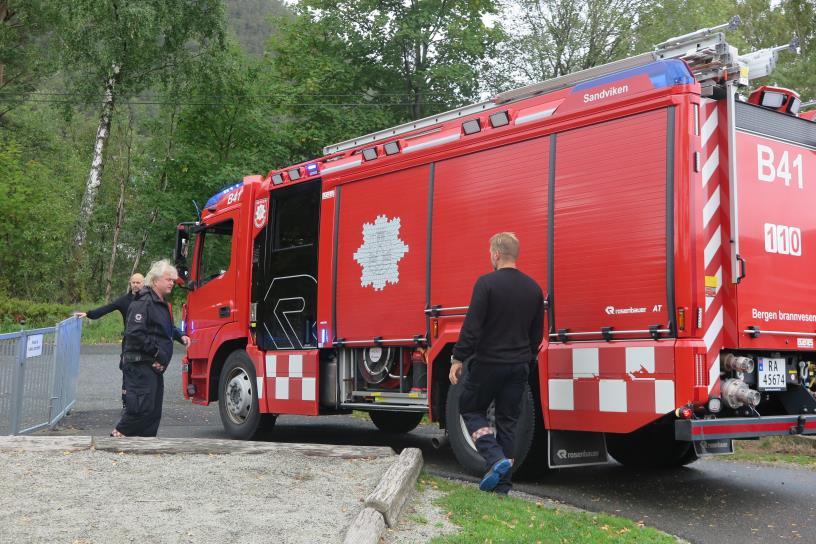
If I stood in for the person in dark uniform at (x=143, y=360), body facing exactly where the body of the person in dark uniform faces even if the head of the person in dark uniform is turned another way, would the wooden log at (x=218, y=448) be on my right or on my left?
on my right

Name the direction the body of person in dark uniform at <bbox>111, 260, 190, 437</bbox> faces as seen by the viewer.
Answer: to the viewer's right

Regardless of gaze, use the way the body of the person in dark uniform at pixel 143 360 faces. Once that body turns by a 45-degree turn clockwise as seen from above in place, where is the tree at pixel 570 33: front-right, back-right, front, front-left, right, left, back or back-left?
left

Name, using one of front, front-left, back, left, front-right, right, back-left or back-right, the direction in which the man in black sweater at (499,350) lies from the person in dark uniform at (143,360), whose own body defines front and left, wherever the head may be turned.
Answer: front-right

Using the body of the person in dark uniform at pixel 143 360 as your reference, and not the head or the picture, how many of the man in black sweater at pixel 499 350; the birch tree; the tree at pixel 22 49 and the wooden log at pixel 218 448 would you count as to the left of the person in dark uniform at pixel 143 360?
2

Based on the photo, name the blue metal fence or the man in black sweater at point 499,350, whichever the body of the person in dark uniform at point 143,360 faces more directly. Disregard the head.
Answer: the man in black sweater

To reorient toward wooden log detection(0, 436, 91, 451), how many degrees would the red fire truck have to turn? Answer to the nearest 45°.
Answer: approximately 45° to its left

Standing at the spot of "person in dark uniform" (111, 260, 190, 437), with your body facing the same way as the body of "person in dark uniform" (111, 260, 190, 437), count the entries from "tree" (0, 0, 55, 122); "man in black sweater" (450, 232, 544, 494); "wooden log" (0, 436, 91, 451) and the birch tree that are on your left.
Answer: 2

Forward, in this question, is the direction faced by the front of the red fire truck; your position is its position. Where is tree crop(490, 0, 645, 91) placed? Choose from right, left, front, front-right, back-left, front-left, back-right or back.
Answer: front-right

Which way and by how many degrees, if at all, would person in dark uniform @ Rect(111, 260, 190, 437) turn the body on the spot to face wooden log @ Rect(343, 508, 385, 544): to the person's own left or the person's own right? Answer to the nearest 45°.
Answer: approximately 90° to the person's own right

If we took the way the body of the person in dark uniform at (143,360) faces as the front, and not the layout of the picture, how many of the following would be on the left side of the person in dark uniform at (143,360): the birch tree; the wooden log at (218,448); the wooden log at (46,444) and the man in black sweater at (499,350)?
1

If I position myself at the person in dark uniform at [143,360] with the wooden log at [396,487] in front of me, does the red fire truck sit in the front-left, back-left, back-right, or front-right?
front-left

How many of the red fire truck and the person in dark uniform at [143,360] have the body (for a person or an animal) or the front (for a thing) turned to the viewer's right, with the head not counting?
1

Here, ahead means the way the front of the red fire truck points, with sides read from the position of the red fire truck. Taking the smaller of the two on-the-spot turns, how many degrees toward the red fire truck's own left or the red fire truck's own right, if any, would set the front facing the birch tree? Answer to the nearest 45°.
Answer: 0° — it already faces it

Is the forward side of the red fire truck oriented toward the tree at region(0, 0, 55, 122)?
yes

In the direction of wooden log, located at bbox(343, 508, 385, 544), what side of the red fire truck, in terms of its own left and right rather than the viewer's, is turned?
left
